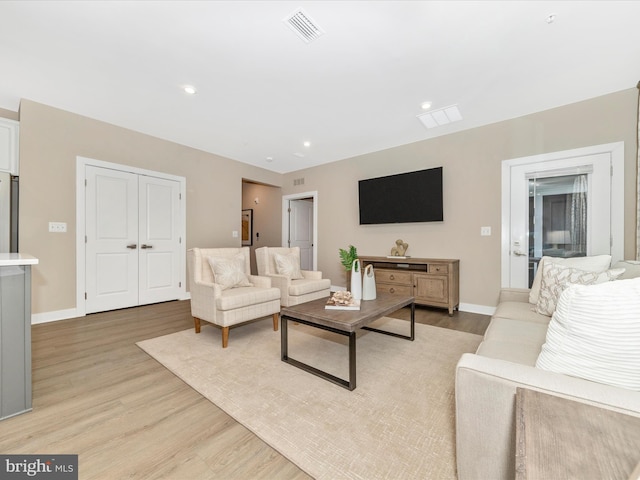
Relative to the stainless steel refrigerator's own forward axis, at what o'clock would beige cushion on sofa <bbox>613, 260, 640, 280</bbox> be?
The beige cushion on sofa is roughly at 11 o'clock from the stainless steel refrigerator.

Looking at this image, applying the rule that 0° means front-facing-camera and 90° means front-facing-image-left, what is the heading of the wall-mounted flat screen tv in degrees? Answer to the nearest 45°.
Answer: approximately 45°

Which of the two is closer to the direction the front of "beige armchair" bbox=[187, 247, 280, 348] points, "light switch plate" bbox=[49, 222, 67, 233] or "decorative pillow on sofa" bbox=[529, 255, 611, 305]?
the decorative pillow on sofa

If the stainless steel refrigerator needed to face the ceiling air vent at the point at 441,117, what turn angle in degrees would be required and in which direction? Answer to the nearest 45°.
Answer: approximately 45° to its left

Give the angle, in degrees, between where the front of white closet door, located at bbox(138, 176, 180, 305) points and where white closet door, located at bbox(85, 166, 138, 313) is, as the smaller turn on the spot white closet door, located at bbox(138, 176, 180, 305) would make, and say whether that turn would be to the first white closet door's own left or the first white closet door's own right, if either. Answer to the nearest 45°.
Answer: approximately 135° to the first white closet door's own right

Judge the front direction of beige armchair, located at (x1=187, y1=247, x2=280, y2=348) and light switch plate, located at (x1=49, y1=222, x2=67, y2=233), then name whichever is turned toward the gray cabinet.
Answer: the light switch plate

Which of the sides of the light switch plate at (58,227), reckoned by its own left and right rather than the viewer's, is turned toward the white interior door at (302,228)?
left
